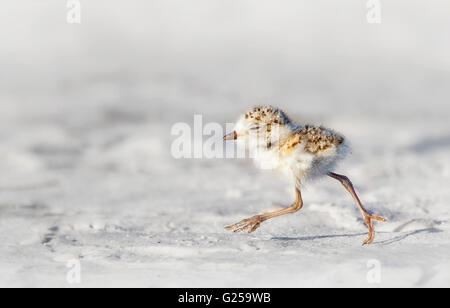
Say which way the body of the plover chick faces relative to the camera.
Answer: to the viewer's left
